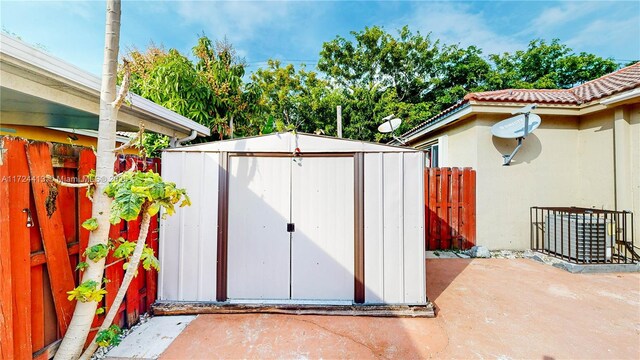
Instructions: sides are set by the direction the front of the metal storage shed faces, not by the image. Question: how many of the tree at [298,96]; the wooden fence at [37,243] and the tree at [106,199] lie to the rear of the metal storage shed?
1

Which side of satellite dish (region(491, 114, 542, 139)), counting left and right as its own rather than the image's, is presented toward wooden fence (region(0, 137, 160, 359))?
front

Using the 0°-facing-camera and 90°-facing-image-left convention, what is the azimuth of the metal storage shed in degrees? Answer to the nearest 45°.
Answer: approximately 0°

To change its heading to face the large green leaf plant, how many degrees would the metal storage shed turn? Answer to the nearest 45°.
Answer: approximately 45° to its right

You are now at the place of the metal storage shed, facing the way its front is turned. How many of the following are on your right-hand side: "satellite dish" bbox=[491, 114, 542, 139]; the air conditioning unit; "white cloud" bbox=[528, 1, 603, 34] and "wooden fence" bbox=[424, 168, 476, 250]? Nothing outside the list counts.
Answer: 0

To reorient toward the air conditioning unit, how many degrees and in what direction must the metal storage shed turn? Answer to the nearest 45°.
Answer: approximately 90° to its left

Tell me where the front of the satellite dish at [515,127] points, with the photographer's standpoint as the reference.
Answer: facing the viewer and to the left of the viewer

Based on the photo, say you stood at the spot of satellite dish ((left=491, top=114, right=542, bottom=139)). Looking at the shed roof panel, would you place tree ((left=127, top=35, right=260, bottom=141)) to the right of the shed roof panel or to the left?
right

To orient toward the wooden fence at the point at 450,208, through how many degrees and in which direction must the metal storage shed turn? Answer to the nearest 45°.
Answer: approximately 135° to its left

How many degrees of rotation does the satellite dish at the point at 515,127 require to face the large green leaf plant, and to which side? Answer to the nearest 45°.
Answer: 0° — it already faces it

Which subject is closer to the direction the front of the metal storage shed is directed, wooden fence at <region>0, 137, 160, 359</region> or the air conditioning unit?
the wooden fence

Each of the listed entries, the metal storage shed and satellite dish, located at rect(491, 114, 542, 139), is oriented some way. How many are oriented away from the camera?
0
